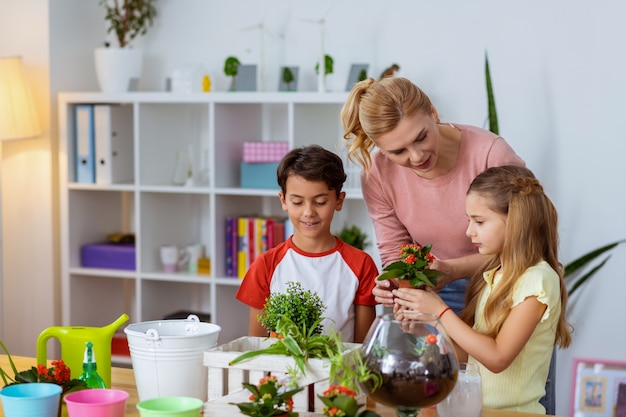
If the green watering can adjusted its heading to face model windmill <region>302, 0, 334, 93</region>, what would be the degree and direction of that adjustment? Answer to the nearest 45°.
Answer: approximately 45° to its left

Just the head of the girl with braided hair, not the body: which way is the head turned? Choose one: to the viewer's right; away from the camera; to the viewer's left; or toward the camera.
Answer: to the viewer's left

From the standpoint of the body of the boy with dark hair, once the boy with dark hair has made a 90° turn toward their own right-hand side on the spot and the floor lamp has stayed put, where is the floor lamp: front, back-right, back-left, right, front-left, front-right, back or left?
front-right

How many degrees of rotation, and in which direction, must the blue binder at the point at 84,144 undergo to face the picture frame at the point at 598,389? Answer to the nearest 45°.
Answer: approximately 45° to its left

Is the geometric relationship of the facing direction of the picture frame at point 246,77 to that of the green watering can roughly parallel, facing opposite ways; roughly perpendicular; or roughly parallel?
roughly perpendicular

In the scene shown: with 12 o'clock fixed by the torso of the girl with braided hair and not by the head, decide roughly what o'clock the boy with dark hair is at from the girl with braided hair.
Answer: The boy with dark hair is roughly at 1 o'clock from the girl with braided hair.

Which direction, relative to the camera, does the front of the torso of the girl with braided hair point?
to the viewer's left
